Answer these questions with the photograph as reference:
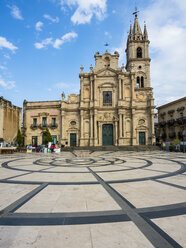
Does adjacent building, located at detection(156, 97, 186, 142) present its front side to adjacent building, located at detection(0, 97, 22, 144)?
yes

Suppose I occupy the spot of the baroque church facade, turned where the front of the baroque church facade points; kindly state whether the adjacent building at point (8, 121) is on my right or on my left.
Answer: on my right

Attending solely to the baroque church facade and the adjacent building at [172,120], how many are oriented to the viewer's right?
0

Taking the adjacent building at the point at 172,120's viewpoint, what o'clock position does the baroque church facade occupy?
The baroque church facade is roughly at 12 o'clock from the adjacent building.

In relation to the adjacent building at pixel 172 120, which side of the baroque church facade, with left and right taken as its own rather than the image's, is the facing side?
left

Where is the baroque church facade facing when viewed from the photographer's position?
facing the viewer

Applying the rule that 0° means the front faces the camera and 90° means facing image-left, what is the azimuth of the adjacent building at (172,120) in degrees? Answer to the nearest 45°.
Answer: approximately 45°

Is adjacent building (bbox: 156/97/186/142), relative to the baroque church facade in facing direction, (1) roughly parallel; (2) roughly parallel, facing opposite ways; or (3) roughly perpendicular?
roughly perpendicular
